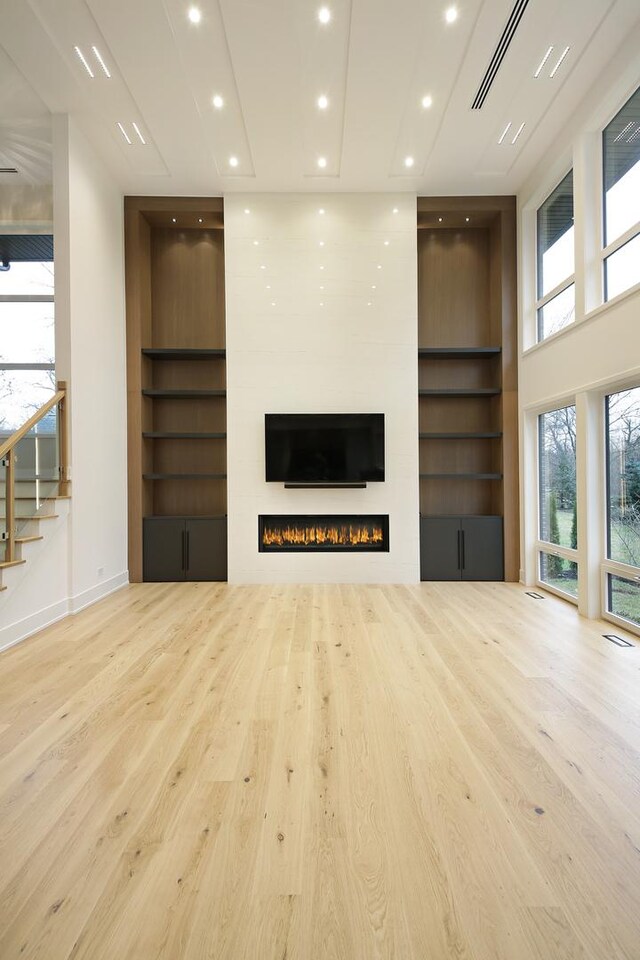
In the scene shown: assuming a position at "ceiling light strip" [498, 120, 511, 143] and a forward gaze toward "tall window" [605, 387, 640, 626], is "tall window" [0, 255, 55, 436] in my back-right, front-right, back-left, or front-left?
back-right

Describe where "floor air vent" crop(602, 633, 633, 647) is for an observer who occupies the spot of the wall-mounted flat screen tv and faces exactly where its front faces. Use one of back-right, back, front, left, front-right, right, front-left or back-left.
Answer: front-left

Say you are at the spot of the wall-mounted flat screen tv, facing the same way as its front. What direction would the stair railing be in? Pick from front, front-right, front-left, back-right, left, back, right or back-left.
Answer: front-right

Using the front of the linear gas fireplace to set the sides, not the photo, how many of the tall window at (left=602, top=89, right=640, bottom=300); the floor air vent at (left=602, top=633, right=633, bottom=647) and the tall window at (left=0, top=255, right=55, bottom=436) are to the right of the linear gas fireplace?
1

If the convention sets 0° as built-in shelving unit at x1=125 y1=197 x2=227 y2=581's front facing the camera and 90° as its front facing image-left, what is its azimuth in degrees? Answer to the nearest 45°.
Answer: approximately 0°

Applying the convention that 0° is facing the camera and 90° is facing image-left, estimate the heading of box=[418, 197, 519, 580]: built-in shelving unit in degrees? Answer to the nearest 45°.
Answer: approximately 0°

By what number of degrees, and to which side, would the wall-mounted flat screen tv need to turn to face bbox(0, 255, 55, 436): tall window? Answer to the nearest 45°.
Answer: approximately 90° to its right

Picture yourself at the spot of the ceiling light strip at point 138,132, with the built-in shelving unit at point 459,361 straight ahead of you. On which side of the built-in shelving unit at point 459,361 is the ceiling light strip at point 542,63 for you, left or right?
right

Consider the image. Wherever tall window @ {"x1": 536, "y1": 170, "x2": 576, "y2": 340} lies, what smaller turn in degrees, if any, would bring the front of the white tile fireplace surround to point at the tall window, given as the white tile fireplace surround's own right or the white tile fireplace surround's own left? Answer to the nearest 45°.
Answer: approximately 90° to the white tile fireplace surround's own left

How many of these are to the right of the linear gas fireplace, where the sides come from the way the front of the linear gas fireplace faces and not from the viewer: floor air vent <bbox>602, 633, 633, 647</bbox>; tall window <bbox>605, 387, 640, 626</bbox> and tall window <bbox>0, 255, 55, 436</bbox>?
1
